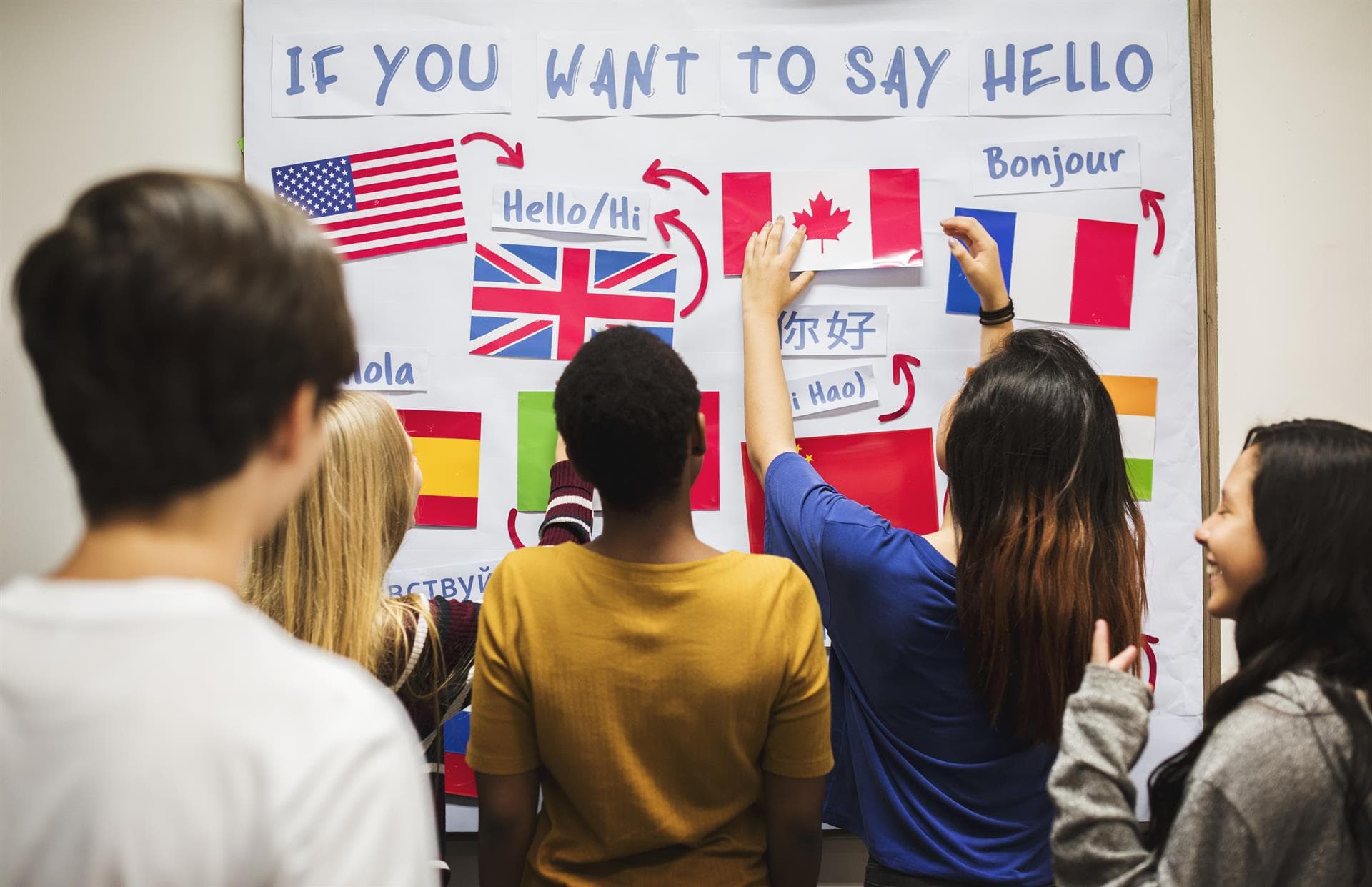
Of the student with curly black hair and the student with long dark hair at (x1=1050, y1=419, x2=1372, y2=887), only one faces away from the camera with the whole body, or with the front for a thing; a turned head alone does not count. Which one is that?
the student with curly black hair

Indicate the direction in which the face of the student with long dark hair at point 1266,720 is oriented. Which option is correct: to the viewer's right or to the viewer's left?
to the viewer's left

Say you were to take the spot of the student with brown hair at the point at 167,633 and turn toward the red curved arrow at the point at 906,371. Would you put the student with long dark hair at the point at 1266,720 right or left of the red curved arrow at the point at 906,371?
right

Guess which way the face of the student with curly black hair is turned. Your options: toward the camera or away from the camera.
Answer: away from the camera

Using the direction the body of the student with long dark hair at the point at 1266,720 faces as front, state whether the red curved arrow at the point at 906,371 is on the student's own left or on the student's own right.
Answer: on the student's own right

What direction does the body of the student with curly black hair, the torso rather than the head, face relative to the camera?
away from the camera

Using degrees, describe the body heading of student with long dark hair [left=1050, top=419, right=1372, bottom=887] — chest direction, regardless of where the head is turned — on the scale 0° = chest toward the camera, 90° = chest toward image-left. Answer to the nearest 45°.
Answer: approximately 90°
